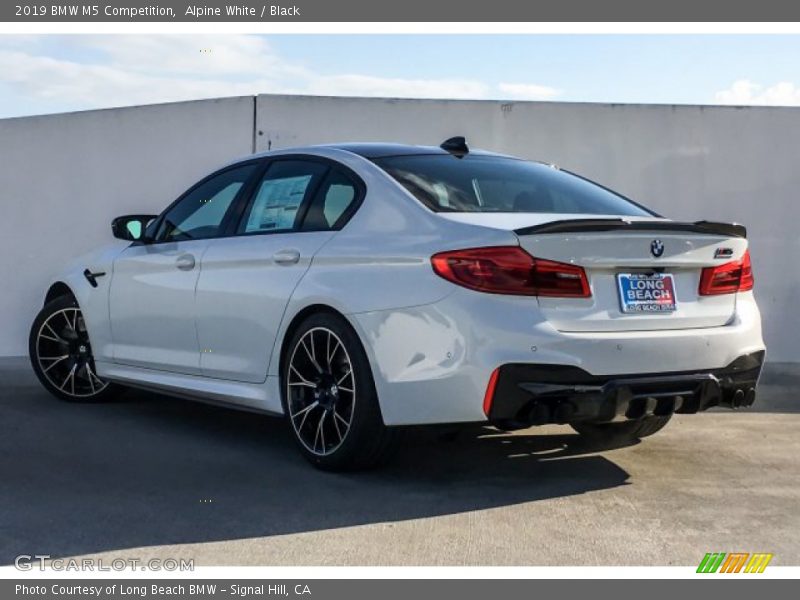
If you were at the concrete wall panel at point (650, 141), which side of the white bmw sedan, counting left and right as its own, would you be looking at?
right

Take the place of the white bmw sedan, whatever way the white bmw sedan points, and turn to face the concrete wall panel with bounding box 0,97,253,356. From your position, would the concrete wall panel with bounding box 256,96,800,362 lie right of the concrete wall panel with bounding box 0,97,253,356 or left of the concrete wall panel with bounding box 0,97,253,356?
right

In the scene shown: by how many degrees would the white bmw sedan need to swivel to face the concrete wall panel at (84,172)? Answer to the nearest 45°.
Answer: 0° — it already faces it

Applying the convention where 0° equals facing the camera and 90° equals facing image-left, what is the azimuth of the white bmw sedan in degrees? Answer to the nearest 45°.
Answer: approximately 135°
